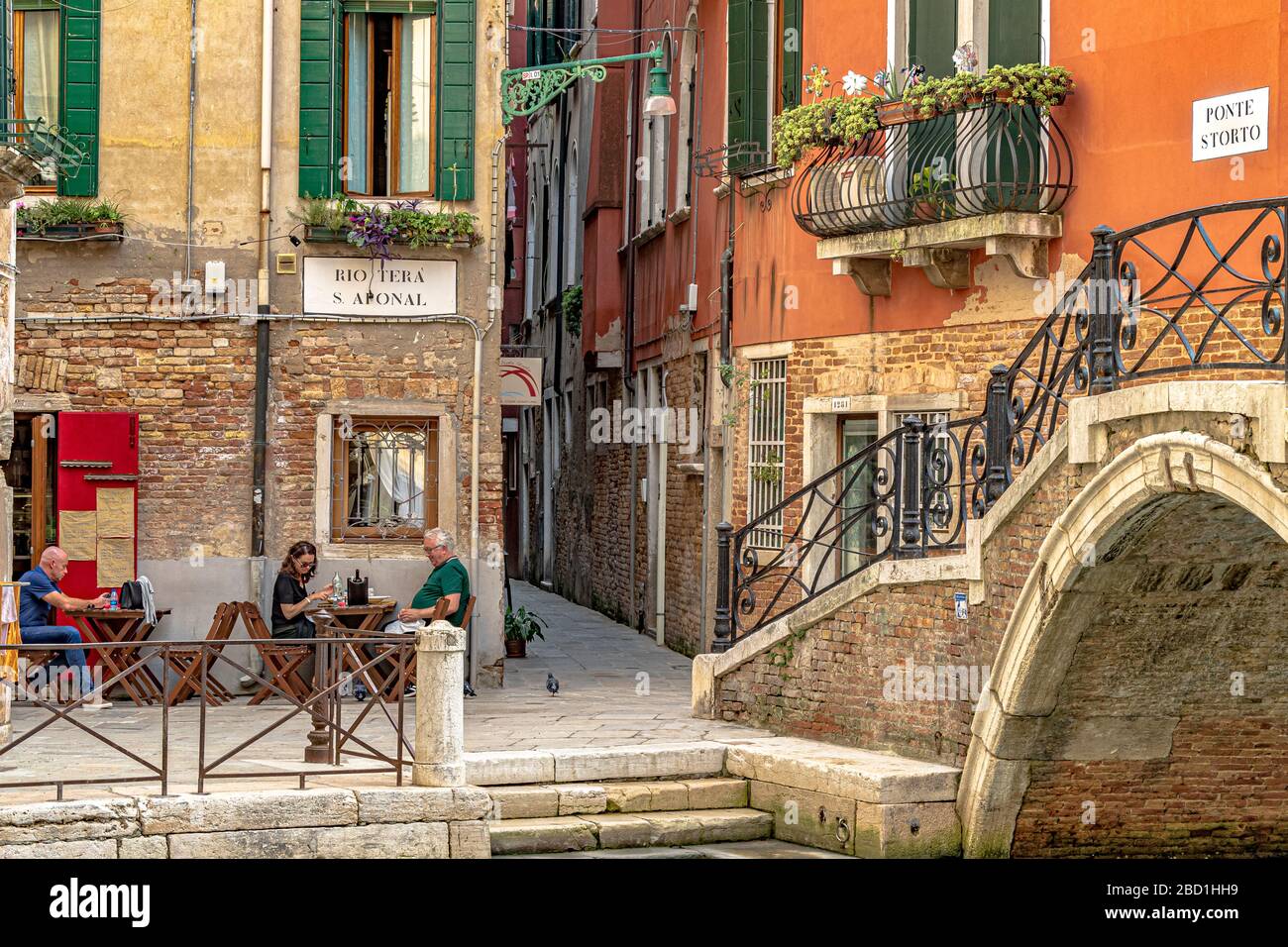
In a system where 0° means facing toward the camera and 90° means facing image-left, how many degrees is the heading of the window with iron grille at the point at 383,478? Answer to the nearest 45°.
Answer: approximately 0°

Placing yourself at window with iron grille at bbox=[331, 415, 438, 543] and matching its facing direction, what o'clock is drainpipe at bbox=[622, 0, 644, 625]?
The drainpipe is roughly at 7 o'clock from the window with iron grille.

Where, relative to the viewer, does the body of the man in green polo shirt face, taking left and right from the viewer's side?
facing to the left of the viewer

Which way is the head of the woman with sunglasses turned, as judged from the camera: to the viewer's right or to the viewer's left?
to the viewer's right

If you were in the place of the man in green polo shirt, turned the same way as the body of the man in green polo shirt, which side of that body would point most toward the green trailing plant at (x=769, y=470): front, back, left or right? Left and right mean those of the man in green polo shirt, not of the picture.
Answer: back

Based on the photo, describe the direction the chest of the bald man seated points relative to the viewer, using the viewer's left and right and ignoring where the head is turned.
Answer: facing to the right of the viewer

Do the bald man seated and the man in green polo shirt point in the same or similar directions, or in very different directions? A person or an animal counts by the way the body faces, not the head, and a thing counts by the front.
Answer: very different directions

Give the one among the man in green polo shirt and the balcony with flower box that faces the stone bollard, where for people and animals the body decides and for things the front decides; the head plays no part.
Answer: the balcony with flower box

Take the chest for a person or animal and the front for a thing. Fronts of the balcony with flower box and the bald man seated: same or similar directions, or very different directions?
very different directions
